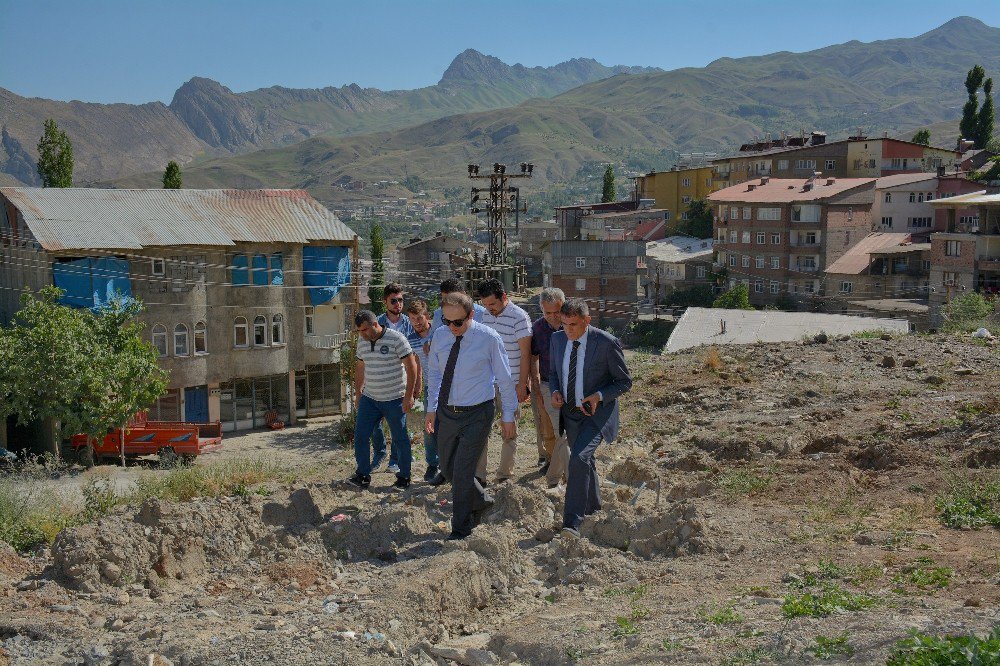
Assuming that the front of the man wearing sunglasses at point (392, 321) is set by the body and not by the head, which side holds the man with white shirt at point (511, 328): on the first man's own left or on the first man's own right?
on the first man's own left

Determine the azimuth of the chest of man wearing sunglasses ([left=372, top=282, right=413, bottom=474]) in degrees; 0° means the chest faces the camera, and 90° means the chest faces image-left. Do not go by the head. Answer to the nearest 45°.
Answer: approximately 0°

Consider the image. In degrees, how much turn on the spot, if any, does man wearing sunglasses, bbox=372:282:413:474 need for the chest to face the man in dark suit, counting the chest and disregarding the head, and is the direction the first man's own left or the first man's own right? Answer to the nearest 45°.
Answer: approximately 45° to the first man's own left

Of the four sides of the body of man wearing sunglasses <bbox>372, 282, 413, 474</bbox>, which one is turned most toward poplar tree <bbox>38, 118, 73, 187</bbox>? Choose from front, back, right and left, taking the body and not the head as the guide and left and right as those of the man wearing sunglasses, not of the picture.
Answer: back

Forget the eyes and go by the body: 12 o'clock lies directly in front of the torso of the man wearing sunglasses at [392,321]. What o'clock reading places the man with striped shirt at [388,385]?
The man with striped shirt is roughly at 12 o'clock from the man wearing sunglasses.

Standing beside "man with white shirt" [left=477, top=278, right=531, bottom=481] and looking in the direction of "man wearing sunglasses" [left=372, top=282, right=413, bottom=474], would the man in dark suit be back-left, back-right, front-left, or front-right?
back-left

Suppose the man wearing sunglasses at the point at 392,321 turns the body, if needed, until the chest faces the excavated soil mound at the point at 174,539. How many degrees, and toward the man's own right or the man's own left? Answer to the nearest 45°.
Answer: approximately 45° to the man's own right

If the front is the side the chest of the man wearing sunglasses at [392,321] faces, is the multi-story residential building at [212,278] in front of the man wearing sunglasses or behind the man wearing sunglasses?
behind
